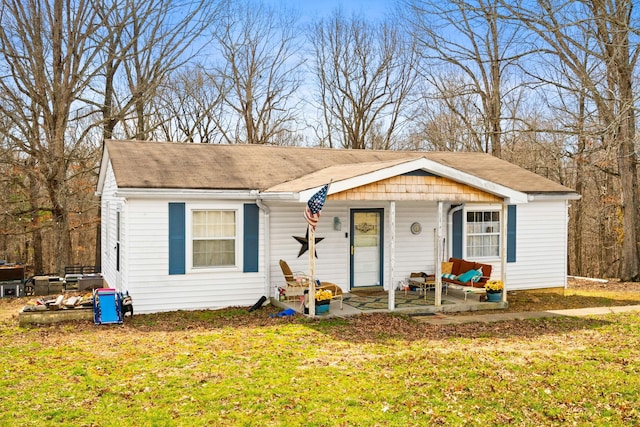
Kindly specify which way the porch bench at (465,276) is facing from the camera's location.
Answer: facing the viewer and to the left of the viewer

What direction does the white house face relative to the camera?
toward the camera

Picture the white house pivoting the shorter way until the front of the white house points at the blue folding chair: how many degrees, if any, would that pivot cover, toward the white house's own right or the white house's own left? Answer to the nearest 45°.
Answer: approximately 45° to the white house's own right
